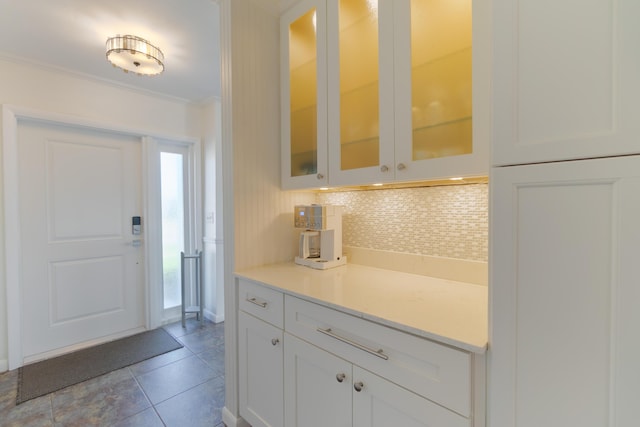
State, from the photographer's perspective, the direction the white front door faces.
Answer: facing the viewer and to the right of the viewer

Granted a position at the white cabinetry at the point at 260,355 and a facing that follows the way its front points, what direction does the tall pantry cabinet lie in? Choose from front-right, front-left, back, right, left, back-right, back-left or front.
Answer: left

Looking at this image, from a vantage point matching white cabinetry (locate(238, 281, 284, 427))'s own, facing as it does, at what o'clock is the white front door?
The white front door is roughly at 3 o'clock from the white cabinetry.

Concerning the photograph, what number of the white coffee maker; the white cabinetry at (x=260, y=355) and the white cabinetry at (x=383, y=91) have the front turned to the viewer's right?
0

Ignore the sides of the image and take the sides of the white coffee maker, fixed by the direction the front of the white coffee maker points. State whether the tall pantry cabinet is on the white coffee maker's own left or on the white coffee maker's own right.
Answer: on the white coffee maker's own left

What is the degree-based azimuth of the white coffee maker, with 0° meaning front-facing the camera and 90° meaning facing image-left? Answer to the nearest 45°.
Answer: approximately 45°

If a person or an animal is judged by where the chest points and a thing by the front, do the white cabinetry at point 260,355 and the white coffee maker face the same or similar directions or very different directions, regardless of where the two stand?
same or similar directions

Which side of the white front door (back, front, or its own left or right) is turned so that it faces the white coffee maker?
front

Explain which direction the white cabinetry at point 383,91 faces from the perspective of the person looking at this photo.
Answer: facing the viewer and to the left of the viewer

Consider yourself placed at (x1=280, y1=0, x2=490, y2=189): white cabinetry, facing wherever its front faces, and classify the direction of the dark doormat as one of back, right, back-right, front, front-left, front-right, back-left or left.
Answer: front-right

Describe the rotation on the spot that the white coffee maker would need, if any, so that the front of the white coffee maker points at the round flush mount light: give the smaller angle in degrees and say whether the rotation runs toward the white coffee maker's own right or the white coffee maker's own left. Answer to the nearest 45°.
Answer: approximately 45° to the white coffee maker's own right

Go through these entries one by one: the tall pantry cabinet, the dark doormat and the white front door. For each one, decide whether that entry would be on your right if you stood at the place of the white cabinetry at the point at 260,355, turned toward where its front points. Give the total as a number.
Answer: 2
